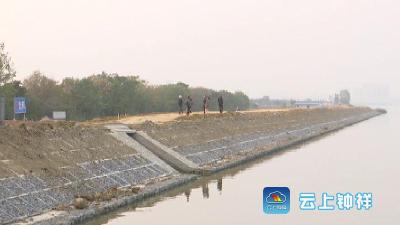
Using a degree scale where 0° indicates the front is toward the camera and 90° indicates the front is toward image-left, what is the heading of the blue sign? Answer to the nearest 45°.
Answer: approximately 0°
